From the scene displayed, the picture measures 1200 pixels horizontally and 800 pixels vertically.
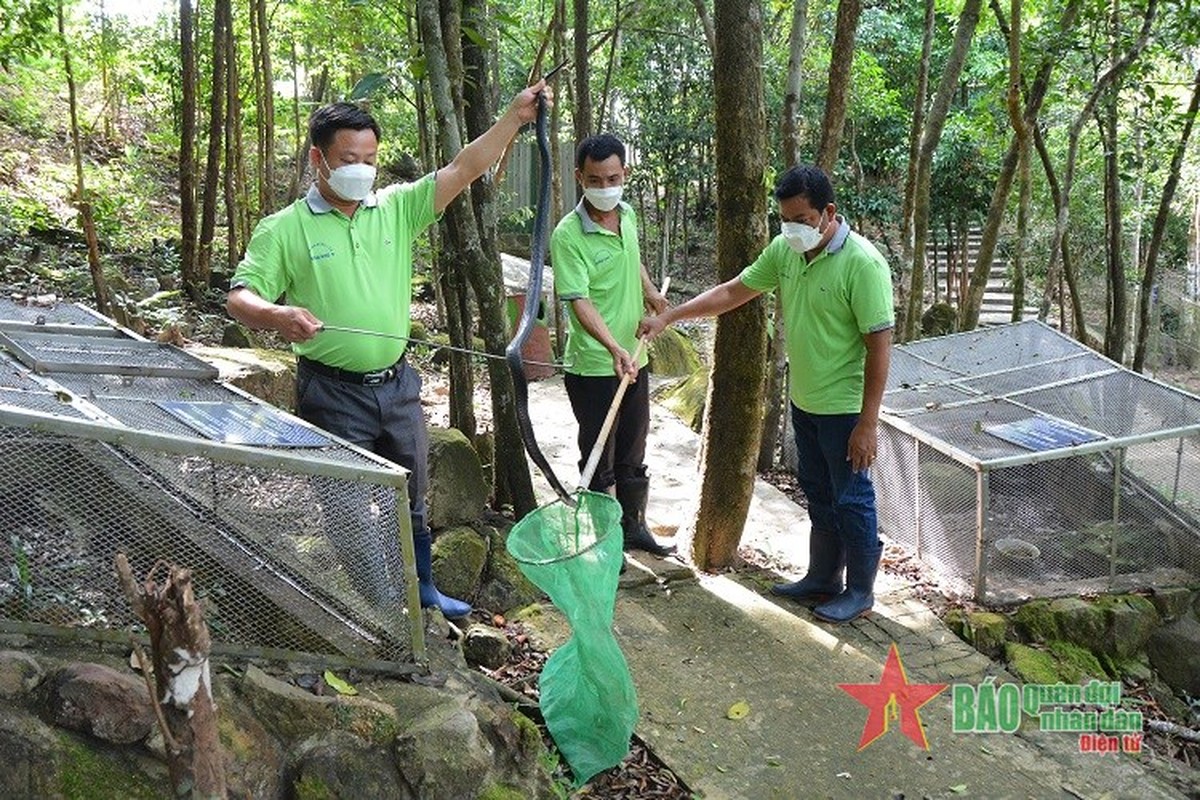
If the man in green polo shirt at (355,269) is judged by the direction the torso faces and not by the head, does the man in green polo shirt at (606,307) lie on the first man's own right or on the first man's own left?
on the first man's own left

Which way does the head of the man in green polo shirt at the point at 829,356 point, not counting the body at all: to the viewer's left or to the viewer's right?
to the viewer's left

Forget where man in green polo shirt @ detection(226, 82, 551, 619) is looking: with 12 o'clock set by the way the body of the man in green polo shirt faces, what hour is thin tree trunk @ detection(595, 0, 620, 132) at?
The thin tree trunk is roughly at 8 o'clock from the man in green polo shirt.

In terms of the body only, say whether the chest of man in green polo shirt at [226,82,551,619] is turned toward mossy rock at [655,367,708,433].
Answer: no

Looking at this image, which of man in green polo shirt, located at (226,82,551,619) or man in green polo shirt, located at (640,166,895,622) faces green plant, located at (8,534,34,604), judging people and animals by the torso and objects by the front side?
man in green polo shirt, located at (640,166,895,622)

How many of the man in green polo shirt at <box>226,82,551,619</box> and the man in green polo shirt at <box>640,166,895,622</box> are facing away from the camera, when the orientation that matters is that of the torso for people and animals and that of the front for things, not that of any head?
0

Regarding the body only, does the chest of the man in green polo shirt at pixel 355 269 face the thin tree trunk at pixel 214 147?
no

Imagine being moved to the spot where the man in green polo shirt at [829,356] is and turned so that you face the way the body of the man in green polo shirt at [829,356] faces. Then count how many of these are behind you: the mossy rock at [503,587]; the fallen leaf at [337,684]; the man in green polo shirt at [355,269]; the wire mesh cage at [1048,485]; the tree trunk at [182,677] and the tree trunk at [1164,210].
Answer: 2

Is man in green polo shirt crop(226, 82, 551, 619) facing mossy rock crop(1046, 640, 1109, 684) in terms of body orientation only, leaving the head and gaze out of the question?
no

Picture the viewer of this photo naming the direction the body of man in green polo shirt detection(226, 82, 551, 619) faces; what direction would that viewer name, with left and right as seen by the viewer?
facing the viewer and to the right of the viewer

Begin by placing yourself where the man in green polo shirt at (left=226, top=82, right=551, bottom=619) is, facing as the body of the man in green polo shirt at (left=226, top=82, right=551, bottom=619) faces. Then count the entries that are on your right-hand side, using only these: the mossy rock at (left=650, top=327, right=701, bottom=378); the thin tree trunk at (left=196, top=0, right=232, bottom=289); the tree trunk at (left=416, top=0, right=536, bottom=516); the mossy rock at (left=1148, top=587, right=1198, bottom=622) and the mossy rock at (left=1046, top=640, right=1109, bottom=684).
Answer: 0

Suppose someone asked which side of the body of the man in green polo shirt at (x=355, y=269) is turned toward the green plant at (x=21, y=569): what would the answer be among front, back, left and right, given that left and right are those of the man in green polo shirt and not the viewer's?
right

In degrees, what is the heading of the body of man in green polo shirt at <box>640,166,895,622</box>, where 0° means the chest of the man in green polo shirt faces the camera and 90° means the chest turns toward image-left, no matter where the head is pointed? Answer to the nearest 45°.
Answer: approximately 45°

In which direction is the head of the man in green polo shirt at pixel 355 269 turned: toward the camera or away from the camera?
toward the camera

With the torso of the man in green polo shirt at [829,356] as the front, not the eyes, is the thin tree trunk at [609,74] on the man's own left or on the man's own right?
on the man's own right

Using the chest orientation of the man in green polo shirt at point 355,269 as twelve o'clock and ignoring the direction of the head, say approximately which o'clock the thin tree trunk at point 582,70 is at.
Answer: The thin tree trunk is roughly at 8 o'clock from the man in green polo shirt.

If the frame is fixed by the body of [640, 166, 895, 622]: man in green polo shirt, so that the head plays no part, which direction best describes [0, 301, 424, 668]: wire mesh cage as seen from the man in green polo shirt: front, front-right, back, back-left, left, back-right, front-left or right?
front

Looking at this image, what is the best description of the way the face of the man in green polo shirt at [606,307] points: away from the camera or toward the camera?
toward the camera

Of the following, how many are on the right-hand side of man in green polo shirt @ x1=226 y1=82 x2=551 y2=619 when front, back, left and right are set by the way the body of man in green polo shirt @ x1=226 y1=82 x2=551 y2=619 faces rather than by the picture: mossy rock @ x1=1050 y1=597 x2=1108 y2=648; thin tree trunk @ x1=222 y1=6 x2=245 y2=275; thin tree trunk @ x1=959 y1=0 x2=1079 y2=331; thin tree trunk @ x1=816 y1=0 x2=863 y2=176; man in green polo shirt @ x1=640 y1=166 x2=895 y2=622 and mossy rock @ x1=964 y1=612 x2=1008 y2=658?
0

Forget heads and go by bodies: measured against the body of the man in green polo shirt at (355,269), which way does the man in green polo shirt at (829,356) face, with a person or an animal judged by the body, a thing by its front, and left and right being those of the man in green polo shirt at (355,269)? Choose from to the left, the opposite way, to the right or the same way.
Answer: to the right

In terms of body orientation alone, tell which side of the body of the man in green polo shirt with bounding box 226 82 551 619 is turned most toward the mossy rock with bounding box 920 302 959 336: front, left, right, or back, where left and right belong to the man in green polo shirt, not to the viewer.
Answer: left
